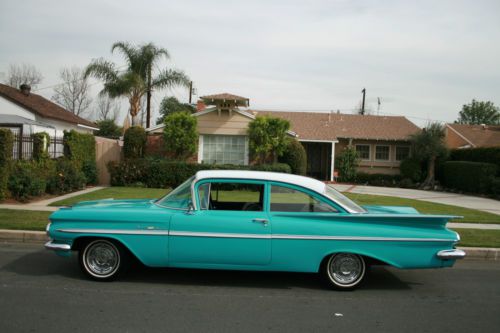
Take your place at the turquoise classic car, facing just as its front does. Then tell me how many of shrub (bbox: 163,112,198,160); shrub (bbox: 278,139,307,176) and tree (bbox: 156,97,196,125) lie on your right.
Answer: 3

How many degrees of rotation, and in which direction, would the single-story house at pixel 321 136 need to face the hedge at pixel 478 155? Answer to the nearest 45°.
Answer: approximately 45° to its left

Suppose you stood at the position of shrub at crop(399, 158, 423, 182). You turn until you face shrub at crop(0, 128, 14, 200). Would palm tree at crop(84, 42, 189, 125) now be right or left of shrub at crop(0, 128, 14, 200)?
right

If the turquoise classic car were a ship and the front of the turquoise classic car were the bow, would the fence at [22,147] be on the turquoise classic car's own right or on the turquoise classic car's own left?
on the turquoise classic car's own right

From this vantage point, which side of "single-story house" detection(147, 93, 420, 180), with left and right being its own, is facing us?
front

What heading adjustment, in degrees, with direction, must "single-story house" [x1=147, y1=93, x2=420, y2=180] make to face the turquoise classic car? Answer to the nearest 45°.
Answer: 0° — it already faces it

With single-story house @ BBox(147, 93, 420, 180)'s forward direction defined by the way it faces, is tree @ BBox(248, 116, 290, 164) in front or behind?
in front

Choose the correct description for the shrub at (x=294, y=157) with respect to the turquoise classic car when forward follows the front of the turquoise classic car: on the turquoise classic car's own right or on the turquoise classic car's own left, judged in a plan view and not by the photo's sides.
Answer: on the turquoise classic car's own right

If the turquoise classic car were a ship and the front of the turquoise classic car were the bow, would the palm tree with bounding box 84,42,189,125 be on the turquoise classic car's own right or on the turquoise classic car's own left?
on the turquoise classic car's own right

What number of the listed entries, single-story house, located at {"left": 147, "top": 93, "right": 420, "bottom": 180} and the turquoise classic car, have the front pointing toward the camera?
1

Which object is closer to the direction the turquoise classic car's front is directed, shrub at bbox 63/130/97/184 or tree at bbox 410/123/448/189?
the shrub

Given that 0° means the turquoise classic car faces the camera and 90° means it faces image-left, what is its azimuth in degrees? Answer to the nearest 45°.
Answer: approximately 90°

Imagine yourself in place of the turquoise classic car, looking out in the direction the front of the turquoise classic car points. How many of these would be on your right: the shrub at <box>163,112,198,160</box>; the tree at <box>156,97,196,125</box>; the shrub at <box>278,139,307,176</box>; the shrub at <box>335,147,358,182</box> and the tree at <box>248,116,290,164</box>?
5

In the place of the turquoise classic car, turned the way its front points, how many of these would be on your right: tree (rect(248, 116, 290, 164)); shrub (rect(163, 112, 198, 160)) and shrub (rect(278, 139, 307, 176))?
3

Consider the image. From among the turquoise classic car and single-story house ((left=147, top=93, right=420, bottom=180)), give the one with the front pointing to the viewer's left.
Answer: the turquoise classic car

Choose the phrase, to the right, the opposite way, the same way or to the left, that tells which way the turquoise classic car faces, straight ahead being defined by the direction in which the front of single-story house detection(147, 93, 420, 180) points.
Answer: to the right

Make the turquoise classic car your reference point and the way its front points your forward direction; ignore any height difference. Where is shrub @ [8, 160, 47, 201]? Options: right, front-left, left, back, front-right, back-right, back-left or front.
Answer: front-right

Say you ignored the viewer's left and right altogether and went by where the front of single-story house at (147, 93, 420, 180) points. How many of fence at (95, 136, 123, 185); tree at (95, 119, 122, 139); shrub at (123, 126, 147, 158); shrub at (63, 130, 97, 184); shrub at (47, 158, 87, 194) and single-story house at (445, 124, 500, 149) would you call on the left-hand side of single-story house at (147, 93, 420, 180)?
1
